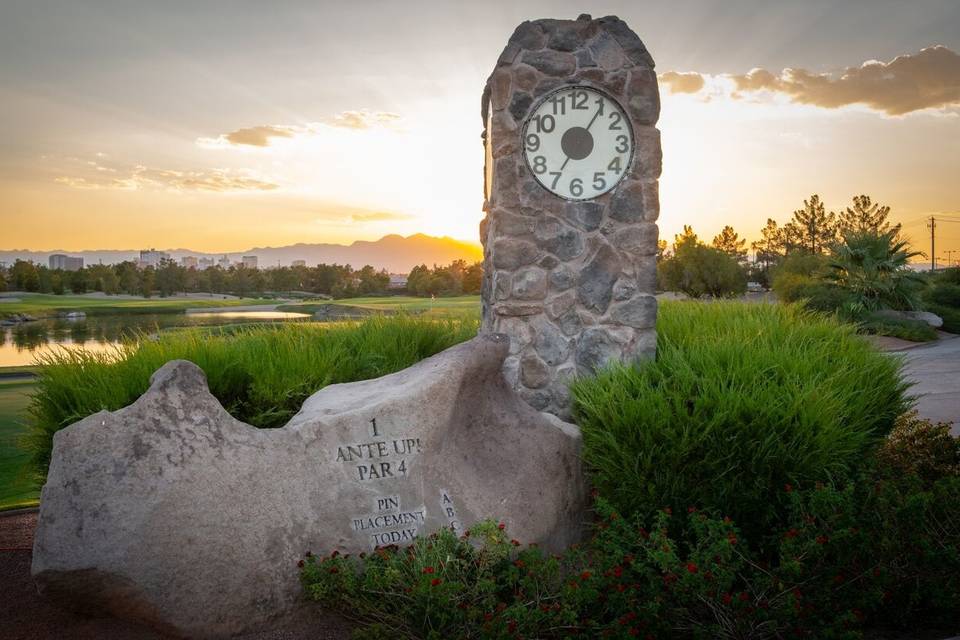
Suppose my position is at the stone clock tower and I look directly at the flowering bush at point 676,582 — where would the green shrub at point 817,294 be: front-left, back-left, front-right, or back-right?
back-left

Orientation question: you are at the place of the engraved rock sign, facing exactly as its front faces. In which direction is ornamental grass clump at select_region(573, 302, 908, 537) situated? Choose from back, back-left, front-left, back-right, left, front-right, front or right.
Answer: left

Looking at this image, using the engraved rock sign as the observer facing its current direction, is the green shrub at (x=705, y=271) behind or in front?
behind

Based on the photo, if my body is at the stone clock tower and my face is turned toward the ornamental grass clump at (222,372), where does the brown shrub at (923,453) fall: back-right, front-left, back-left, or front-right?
back-left

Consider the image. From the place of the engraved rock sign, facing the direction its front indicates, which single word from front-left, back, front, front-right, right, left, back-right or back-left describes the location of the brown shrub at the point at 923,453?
left

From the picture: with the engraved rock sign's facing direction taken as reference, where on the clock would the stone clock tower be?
The stone clock tower is roughly at 8 o'clock from the engraved rock sign.

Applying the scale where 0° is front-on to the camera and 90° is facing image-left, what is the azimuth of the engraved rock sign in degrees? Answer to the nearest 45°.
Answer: approximately 0°

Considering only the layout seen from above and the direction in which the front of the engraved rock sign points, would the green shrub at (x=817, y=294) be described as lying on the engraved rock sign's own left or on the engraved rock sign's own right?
on the engraved rock sign's own left

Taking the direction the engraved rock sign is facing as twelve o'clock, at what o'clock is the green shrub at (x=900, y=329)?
The green shrub is roughly at 8 o'clock from the engraved rock sign.

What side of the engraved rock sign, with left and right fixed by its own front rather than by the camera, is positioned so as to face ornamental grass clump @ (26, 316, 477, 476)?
back
